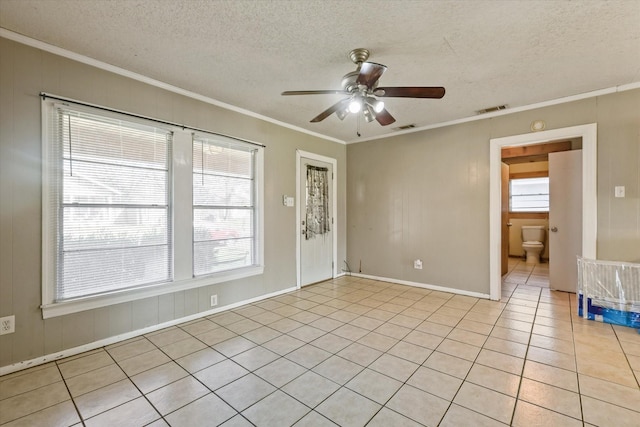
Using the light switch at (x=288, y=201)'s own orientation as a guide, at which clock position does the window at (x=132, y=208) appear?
The window is roughly at 3 o'clock from the light switch.

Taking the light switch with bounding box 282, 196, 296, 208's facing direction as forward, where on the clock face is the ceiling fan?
The ceiling fan is roughly at 1 o'clock from the light switch.

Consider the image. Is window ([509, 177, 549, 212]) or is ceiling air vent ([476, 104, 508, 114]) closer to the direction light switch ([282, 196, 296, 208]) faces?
the ceiling air vent

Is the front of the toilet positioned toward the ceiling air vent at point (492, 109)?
yes

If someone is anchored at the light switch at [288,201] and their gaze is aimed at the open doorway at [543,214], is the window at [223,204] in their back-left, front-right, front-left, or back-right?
back-right

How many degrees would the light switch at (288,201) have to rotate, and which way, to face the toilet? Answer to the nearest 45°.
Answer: approximately 45° to its left

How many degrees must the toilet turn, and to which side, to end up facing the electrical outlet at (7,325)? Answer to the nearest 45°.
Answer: approximately 45° to its right

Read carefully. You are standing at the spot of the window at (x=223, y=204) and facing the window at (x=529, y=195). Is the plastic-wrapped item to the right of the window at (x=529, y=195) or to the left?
right

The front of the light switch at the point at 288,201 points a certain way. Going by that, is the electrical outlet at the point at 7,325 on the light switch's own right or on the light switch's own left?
on the light switch's own right

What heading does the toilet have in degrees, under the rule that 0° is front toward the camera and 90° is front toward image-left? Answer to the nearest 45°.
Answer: approximately 0°

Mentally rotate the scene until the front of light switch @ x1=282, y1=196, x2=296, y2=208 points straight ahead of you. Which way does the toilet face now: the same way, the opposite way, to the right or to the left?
to the right

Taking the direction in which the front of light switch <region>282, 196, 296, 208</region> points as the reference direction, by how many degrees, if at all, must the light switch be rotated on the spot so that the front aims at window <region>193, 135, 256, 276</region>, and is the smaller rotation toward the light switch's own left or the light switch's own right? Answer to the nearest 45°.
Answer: approximately 90° to the light switch's own right
